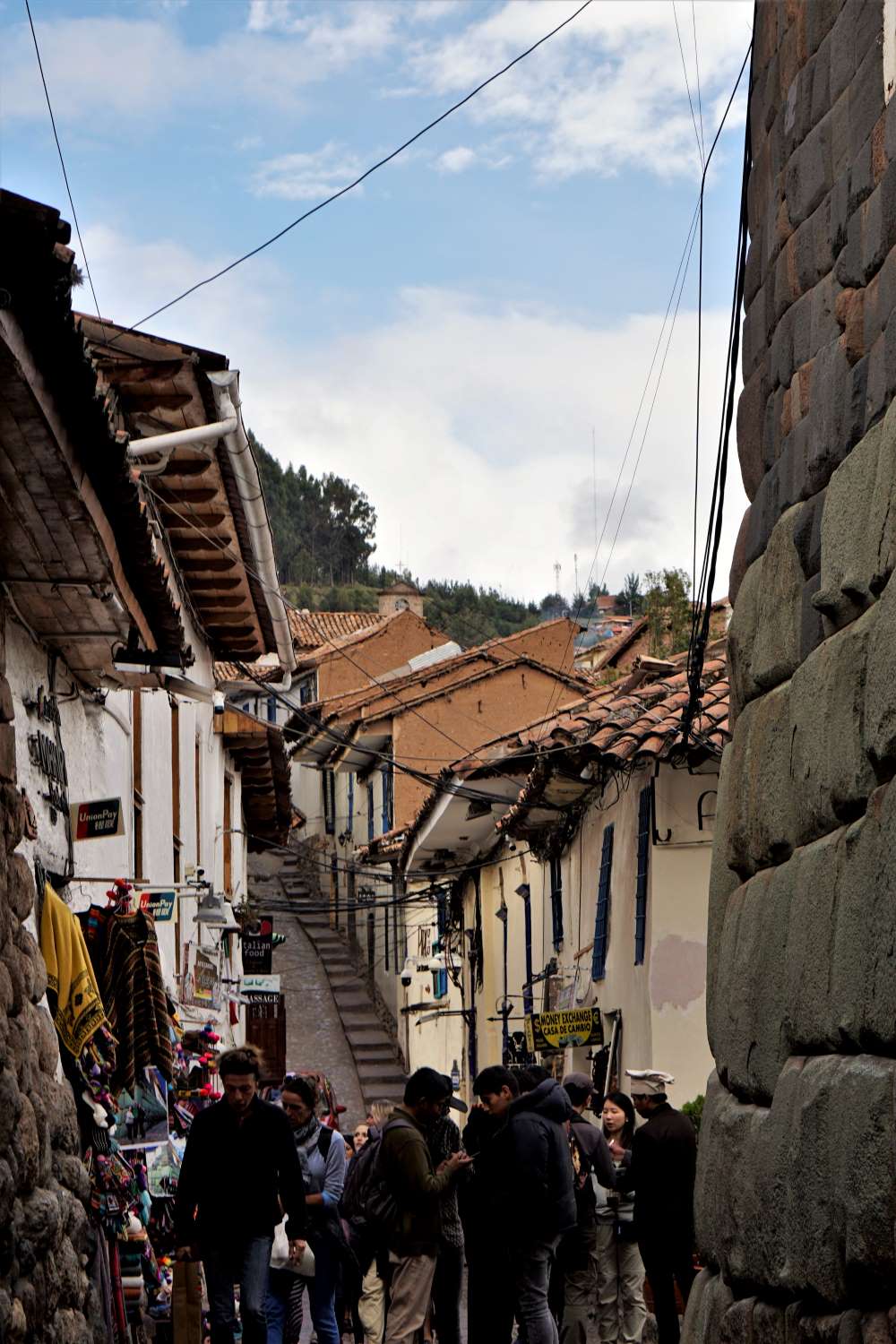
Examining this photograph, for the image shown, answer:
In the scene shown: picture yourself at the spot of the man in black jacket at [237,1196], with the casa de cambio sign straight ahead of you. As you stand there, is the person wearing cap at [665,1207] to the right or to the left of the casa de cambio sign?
right

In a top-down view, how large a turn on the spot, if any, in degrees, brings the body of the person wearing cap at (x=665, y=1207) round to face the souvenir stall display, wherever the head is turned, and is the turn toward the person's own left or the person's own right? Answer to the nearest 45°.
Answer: approximately 45° to the person's own left

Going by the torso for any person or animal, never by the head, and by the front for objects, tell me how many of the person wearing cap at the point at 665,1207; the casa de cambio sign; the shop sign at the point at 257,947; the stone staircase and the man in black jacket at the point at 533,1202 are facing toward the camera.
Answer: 3

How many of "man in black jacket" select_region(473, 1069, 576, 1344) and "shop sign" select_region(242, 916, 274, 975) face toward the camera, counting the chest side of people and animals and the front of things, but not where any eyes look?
1

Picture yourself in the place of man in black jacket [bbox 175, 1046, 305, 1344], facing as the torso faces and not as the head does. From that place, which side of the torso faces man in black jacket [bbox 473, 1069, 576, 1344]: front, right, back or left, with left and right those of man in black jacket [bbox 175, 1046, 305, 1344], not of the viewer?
left

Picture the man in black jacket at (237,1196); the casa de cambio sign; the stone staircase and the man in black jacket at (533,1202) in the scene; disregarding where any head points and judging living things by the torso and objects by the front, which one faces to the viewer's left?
the man in black jacket at (533,1202)

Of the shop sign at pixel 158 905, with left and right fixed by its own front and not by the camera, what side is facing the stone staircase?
back

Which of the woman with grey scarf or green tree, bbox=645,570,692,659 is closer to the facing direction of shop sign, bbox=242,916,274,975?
the woman with grey scarf
